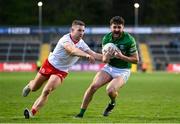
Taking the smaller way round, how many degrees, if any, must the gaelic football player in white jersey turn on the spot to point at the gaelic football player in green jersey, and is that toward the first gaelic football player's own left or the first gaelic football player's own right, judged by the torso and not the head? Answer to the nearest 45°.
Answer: approximately 45° to the first gaelic football player's own left

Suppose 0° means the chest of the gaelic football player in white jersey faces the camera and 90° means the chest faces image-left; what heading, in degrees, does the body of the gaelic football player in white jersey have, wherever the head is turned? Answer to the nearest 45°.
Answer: approximately 315°
